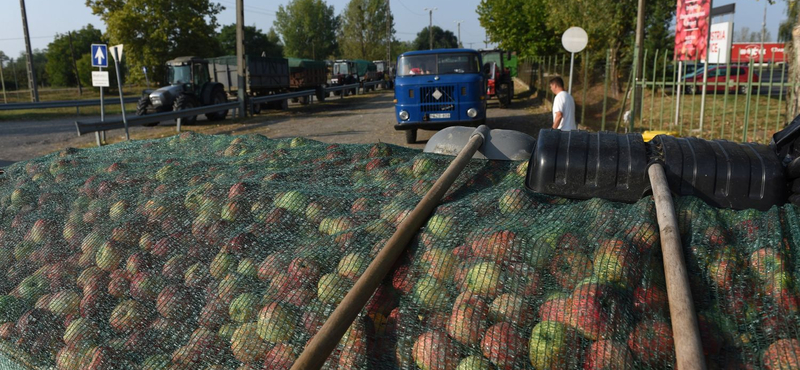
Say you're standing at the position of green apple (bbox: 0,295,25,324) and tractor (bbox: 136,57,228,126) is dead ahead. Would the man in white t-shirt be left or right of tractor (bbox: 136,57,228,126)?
right

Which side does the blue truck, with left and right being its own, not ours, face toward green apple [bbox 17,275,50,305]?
front

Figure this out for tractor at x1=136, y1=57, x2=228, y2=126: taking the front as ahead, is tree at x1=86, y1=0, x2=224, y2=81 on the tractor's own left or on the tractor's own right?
on the tractor's own right

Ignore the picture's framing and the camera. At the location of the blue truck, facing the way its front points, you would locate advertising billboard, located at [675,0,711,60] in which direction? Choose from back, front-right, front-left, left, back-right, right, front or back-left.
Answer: left

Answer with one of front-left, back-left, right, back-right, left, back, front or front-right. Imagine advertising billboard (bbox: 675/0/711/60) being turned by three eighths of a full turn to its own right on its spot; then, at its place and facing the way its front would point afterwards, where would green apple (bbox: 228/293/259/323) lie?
back-left

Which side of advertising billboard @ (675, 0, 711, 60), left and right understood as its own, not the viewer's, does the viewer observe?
front

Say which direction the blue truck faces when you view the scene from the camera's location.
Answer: facing the viewer

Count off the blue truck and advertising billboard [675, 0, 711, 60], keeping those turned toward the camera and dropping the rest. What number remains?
2

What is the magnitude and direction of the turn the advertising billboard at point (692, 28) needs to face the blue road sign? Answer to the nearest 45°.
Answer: approximately 90° to its right

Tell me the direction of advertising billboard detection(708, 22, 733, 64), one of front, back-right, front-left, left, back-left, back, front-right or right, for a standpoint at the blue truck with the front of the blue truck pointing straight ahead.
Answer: left

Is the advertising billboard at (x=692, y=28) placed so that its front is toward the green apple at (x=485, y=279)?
yes

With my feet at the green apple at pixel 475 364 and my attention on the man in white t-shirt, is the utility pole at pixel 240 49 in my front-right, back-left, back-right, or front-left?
front-left

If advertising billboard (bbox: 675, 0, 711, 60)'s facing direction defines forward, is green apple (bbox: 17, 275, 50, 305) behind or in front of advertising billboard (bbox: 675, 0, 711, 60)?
in front

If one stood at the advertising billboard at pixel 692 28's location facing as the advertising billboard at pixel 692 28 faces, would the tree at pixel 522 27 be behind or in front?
behind

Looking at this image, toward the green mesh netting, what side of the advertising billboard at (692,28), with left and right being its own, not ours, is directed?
front

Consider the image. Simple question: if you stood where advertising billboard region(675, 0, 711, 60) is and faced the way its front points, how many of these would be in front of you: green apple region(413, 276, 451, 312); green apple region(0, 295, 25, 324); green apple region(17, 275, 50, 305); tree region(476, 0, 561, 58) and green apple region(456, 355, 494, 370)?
4

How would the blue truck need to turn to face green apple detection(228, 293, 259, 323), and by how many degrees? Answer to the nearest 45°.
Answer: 0° — it already faces it
